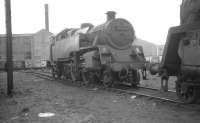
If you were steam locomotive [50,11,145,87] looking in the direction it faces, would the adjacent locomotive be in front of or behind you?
in front

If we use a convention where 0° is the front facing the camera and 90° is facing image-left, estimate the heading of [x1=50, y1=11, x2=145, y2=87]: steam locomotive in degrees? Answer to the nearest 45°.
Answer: approximately 315°
